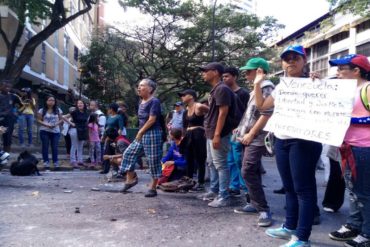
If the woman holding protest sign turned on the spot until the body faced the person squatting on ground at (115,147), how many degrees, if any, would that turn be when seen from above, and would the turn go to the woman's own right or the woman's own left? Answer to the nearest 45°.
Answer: approximately 90° to the woman's own right

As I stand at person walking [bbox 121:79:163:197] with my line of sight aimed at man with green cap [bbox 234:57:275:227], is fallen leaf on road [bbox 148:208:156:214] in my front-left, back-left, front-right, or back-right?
front-right

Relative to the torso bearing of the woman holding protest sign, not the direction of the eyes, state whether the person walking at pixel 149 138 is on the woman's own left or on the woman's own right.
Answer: on the woman's own right

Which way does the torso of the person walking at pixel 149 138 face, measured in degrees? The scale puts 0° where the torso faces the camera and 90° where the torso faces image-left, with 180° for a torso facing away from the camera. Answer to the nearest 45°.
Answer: approximately 90°

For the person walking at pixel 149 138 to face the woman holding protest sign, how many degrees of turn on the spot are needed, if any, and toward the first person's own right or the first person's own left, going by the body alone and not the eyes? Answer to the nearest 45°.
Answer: approximately 135° to the first person's own left

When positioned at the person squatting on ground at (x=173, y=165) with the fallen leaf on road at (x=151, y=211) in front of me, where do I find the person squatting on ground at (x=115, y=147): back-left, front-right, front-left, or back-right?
back-right

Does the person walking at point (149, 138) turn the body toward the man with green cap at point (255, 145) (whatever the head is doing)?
no

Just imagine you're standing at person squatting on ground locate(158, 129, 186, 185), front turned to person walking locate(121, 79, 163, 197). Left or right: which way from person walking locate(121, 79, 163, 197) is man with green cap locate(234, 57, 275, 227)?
left

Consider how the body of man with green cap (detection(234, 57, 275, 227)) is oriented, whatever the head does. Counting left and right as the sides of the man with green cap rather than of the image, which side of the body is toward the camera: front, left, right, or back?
left

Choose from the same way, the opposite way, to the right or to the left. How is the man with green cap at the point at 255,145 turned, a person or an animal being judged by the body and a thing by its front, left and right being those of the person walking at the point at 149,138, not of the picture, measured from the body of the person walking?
the same way

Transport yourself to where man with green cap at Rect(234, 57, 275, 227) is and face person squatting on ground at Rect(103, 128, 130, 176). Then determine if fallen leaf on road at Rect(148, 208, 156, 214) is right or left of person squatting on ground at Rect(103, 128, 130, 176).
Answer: left
